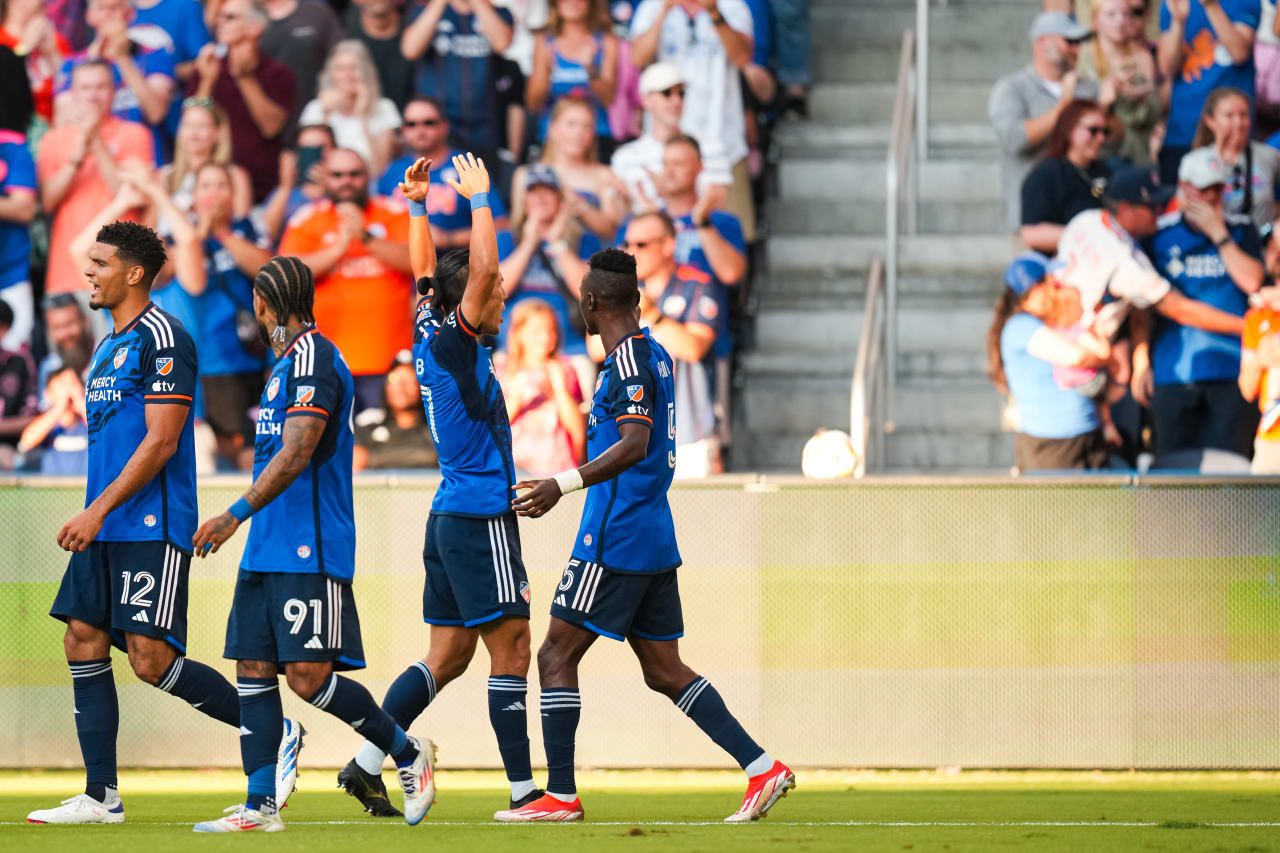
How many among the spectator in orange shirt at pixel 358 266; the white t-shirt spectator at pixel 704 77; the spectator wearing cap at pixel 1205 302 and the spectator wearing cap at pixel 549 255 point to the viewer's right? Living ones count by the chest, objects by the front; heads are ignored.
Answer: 0

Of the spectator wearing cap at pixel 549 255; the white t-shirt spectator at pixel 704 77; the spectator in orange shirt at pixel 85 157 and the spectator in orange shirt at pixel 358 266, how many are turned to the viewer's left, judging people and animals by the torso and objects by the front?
0

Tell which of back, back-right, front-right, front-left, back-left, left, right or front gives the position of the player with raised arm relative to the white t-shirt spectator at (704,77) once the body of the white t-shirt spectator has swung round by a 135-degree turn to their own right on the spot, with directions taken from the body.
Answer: back-left

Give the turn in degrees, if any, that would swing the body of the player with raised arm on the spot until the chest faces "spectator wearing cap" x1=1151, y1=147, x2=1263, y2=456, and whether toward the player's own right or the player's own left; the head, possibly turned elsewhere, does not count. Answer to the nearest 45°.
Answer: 0° — they already face them

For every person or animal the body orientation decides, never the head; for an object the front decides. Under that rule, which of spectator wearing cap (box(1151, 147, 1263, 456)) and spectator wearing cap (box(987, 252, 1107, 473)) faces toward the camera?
spectator wearing cap (box(1151, 147, 1263, 456))

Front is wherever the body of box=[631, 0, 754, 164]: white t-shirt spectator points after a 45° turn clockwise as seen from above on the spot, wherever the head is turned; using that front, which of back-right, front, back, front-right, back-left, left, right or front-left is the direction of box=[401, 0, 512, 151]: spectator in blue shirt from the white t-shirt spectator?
front-right

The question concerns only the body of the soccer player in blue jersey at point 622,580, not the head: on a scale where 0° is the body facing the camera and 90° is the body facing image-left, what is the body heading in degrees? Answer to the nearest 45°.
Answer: approximately 90°

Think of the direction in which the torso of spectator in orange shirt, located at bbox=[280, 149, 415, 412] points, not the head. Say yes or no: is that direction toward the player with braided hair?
yes

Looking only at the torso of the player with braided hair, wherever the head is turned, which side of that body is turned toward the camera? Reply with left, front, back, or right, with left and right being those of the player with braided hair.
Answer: left

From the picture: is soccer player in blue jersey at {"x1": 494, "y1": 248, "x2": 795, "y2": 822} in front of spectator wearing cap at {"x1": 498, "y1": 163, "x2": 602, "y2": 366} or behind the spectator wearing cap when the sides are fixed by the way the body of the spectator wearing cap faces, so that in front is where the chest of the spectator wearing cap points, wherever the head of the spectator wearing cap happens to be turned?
in front

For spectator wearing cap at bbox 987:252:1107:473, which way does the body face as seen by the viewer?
to the viewer's right

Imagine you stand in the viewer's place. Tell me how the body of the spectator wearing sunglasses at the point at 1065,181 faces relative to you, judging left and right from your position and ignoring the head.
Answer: facing the viewer and to the right of the viewer

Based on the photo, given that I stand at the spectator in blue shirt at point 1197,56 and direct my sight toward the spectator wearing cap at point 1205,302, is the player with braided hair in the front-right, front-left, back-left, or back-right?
front-right

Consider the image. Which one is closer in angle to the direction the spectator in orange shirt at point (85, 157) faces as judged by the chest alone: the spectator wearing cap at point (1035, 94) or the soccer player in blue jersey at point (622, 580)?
the soccer player in blue jersey

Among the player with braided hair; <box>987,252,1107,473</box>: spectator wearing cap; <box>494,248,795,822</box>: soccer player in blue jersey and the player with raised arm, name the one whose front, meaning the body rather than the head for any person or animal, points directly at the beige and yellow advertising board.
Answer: the player with raised arm

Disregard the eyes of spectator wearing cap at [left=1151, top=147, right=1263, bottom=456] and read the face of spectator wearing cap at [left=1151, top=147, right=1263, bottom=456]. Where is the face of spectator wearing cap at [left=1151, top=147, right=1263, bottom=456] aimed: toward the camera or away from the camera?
toward the camera

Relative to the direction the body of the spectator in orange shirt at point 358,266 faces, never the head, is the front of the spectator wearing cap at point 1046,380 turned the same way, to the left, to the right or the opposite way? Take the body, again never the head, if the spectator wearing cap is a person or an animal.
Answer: to the left

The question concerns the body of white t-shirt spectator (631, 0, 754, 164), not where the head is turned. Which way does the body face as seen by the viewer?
toward the camera

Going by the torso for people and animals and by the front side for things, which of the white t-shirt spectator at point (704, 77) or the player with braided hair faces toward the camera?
the white t-shirt spectator
